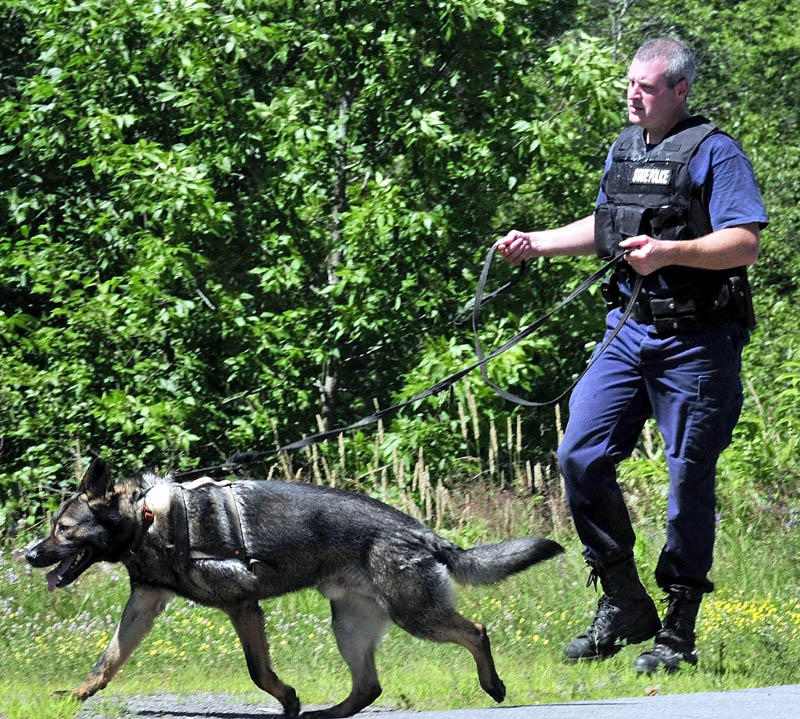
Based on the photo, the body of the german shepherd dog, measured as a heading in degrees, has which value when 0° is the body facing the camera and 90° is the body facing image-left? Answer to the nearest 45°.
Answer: approximately 90°

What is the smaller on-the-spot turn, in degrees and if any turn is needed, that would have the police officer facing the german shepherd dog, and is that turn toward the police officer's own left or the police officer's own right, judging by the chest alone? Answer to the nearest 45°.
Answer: approximately 45° to the police officer's own right

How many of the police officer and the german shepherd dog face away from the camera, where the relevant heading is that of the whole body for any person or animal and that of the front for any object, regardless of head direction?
0

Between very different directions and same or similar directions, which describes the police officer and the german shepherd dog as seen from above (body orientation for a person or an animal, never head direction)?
same or similar directions

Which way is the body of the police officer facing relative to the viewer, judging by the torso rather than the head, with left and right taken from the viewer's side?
facing the viewer and to the left of the viewer

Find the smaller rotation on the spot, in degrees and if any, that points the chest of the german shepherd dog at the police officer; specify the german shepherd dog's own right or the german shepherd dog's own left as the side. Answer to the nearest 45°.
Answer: approximately 180°
